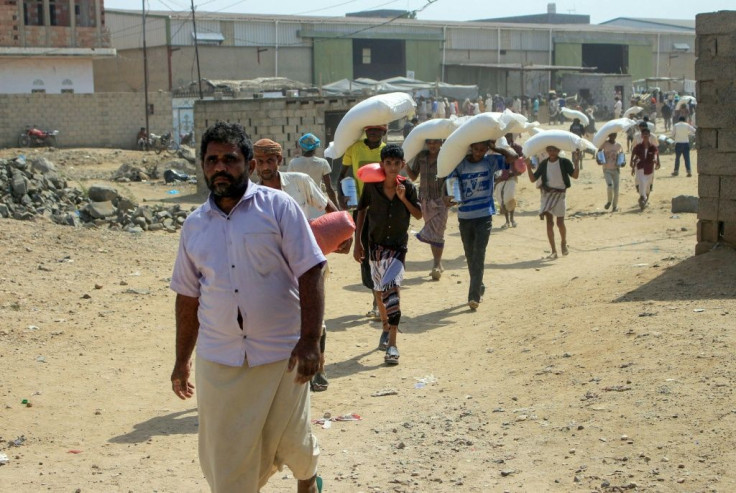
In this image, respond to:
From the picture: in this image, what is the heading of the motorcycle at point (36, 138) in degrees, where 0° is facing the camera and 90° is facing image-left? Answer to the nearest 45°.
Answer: approximately 90°

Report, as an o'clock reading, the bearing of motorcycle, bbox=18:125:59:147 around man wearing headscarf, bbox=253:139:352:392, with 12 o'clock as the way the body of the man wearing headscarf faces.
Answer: The motorcycle is roughly at 4 o'clock from the man wearing headscarf.

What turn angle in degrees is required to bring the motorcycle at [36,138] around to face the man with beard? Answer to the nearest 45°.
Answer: approximately 90° to its left

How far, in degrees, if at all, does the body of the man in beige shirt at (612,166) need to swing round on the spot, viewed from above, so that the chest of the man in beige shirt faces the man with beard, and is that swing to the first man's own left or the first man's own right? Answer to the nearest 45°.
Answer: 0° — they already face them

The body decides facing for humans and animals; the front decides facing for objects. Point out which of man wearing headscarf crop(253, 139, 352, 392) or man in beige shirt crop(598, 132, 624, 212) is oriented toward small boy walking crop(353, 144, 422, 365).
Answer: the man in beige shirt

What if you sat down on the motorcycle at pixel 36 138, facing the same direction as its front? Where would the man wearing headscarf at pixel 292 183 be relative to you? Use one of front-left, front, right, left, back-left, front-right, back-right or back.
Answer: left

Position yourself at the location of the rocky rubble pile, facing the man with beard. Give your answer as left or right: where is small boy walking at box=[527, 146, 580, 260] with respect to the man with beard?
left

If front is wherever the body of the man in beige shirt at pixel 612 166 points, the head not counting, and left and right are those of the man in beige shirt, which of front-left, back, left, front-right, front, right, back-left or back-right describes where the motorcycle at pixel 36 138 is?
back-right

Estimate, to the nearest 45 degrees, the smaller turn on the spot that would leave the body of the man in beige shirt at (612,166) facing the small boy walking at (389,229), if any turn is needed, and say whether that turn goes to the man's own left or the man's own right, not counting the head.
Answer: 0° — they already face them

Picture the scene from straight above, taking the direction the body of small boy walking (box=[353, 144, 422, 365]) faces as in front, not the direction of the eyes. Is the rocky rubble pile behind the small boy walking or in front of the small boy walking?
behind
